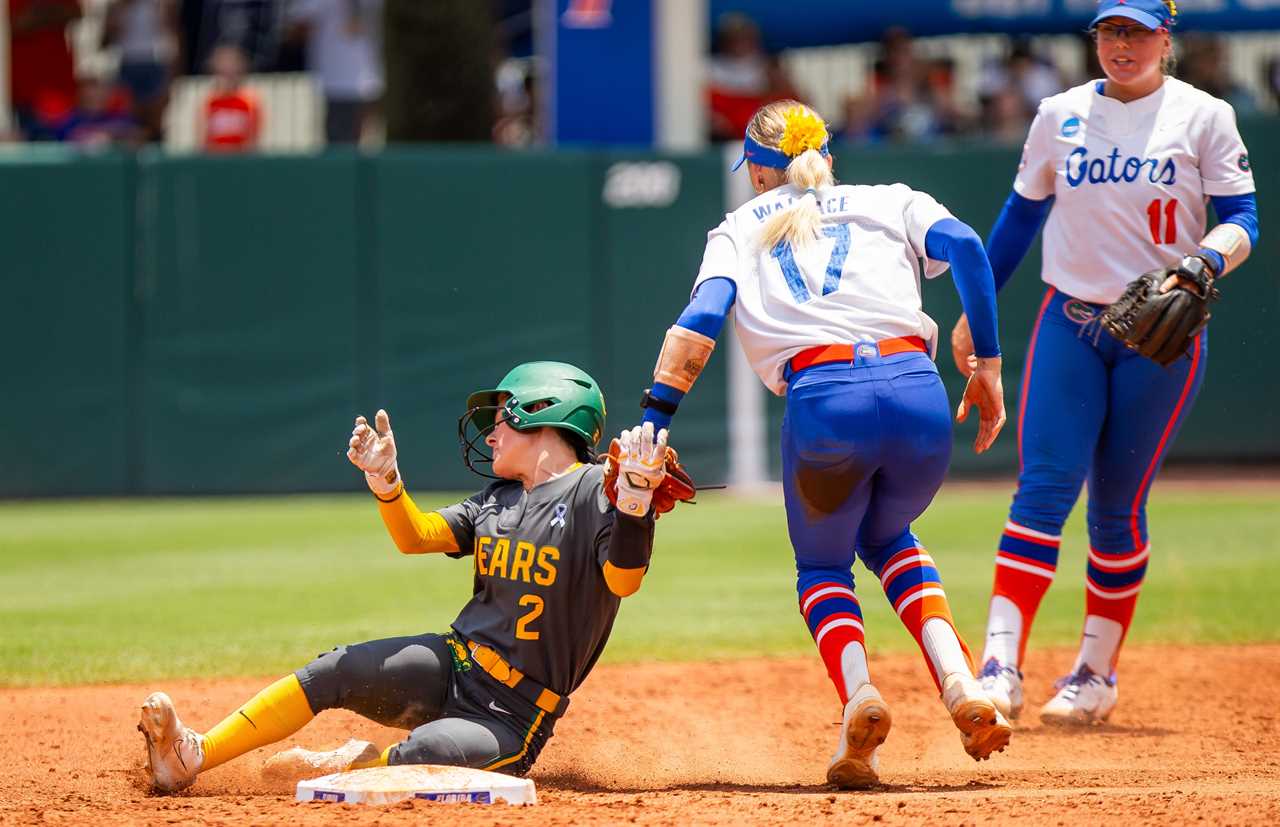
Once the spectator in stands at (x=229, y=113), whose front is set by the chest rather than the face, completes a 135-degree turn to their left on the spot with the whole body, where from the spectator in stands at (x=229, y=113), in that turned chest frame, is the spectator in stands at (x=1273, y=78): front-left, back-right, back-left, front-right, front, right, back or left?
front-right

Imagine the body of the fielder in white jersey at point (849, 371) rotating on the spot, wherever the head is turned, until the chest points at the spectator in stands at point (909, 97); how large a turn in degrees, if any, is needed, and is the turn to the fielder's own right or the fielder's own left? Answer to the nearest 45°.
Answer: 0° — they already face them

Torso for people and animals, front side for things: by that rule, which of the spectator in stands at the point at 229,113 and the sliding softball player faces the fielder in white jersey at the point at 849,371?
the spectator in stands

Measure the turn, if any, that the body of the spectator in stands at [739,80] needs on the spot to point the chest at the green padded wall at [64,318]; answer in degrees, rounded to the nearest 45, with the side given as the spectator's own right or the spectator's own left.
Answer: approximately 45° to the spectator's own right

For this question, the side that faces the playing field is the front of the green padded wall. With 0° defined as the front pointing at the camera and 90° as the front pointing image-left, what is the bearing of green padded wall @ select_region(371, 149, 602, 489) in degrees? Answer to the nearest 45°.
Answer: approximately 0°

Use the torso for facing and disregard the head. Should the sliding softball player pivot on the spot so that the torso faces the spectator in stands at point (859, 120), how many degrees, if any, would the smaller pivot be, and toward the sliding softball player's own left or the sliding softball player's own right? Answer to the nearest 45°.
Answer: approximately 135° to the sliding softball player's own right

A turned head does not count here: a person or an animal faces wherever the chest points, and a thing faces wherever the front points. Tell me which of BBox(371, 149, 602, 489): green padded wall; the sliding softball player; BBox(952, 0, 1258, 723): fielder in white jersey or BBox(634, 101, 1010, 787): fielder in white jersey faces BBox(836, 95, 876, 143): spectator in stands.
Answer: BBox(634, 101, 1010, 787): fielder in white jersey

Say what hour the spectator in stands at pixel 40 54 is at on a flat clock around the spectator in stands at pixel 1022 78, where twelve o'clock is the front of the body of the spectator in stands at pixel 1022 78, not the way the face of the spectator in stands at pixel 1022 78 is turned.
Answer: the spectator in stands at pixel 40 54 is roughly at 3 o'clock from the spectator in stands at pixel 1022 78.

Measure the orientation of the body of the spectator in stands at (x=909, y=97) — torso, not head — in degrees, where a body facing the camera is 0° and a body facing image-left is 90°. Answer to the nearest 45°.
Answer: approximately 0°
